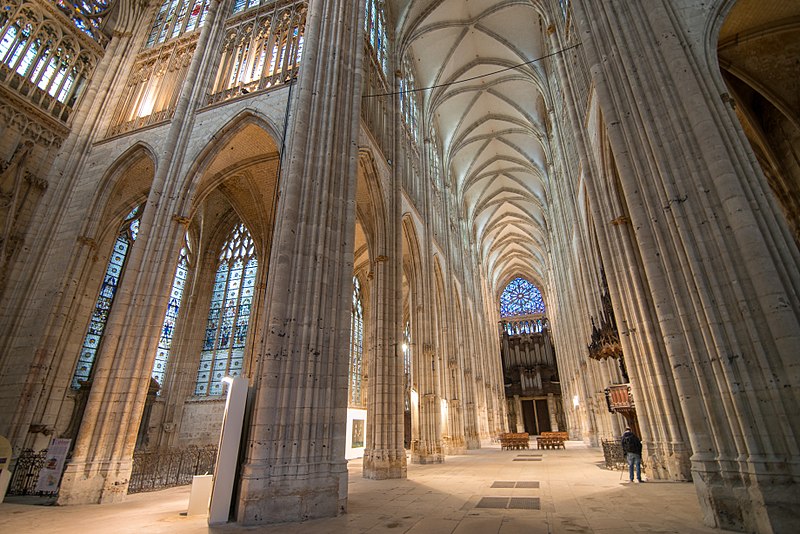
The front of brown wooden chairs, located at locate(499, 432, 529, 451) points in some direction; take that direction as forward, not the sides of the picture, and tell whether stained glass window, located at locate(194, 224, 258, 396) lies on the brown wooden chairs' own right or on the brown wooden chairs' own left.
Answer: on the brown wooden chairs' own right

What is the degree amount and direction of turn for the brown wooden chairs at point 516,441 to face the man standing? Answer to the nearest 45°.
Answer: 0° — it already faces them

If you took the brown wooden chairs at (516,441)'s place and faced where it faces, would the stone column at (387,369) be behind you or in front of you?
in front

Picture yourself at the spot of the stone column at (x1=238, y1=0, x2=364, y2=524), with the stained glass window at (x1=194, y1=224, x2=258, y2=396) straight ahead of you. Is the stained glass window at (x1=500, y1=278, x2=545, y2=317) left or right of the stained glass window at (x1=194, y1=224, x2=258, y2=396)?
right

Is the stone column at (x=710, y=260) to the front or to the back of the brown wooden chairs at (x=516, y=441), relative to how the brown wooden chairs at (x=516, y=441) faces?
to the front

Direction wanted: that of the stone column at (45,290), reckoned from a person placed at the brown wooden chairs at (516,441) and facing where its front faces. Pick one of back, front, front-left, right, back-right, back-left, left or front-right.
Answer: front-right

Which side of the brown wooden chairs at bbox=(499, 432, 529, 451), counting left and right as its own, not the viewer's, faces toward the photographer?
front
